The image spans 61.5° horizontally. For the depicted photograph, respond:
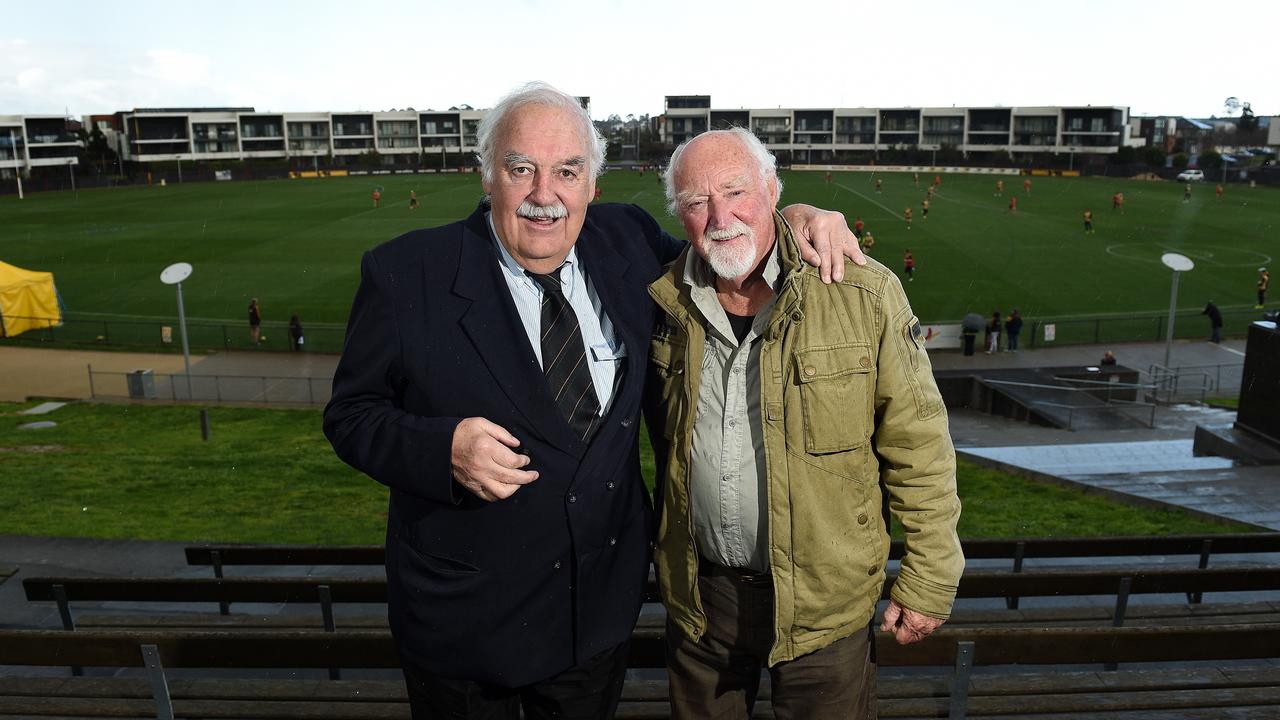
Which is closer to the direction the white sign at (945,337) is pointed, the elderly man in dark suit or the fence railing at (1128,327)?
the elderly man in dark suit

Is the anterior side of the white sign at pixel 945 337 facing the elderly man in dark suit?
yes

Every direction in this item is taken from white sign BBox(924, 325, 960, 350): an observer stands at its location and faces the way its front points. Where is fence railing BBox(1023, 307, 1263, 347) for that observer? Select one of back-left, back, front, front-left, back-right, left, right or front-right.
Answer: back-left

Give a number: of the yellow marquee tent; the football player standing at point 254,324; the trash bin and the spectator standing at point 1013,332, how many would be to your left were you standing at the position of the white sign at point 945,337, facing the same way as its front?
1

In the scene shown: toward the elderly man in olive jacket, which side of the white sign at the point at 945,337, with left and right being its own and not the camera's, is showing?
front

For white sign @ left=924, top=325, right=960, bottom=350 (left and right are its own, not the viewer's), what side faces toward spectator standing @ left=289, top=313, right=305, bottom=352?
right

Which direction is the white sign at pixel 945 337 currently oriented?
toward the camera

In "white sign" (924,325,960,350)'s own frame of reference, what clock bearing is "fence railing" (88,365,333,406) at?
The fence railing is roughly at 2 o'clock from the white sign.

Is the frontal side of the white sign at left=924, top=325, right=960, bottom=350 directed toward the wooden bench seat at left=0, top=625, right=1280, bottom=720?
yes

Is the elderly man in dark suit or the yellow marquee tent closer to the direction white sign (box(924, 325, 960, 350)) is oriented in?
the elderly man in dark suit

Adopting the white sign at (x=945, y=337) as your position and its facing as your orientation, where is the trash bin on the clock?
The trash bin is roughly at 2 o'clock from the white sign.

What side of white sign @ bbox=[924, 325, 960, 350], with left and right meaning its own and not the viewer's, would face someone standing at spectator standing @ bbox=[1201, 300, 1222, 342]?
left

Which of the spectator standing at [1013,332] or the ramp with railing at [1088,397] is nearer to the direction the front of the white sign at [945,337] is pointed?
the ramp with railing

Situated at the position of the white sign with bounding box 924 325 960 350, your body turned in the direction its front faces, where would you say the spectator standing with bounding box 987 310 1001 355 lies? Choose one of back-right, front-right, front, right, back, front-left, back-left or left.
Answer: left
